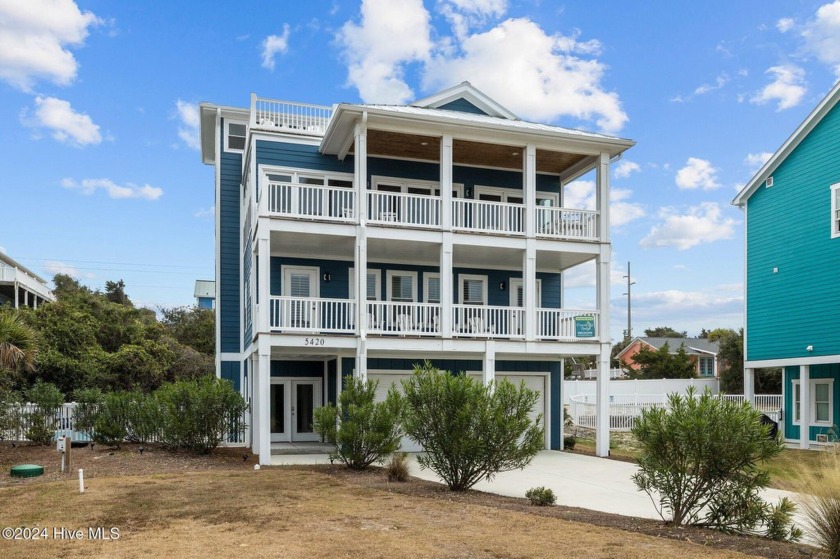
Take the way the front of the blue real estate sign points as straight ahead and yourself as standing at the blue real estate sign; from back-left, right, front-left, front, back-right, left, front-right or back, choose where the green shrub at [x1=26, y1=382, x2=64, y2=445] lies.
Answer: right

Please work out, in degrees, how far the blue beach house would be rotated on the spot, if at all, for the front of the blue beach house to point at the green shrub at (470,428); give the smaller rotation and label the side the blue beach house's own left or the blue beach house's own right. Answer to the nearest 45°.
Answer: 0° — it already faces it

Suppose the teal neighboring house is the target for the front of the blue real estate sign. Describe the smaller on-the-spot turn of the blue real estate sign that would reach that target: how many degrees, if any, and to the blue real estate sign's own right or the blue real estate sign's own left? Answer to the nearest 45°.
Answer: approximately 135° to the blue real estate sign's own left

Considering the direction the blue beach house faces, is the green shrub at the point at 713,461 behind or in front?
in front

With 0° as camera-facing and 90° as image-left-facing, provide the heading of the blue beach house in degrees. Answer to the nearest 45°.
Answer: approximately 0°
